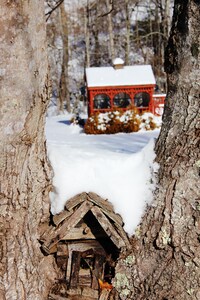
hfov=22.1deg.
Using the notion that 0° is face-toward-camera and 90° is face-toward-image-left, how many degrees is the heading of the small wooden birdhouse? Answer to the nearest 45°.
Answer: approximately 0°
